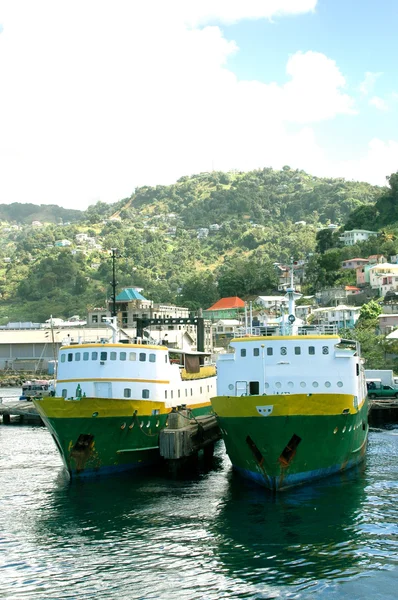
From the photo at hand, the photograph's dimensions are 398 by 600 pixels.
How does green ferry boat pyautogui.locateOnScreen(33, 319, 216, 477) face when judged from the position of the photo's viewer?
facing the viewer and to the left of the viewer

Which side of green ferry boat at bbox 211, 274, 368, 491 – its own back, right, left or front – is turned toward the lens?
front

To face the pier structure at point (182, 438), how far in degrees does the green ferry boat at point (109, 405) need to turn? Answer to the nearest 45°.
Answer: approximately 135° to its left

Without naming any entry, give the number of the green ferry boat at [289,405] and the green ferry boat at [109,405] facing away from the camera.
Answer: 0

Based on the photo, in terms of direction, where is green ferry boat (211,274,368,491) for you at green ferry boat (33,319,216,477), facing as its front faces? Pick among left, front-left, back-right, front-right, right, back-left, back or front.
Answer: left

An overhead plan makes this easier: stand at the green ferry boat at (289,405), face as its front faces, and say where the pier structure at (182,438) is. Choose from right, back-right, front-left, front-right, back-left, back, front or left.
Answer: front-right
